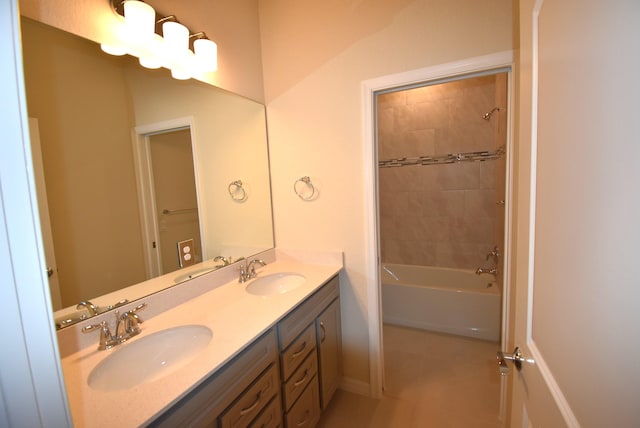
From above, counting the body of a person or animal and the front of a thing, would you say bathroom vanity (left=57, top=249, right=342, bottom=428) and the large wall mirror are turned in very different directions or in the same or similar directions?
same or similar directions

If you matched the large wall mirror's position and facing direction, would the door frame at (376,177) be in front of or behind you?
in front

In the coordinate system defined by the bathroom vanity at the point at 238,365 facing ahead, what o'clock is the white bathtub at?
The white bathtub is roughly at 10 o'clock from the bathroom vanity.

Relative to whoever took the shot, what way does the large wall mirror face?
facing the viewer and to the right of the viewer

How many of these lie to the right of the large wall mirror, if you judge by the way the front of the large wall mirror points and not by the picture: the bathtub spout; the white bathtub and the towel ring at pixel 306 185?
0

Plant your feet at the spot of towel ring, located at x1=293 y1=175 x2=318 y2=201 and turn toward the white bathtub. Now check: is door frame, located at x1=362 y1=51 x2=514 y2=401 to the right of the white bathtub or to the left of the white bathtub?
right

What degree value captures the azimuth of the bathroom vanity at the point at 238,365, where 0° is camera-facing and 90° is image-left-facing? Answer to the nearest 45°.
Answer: approximately 315°

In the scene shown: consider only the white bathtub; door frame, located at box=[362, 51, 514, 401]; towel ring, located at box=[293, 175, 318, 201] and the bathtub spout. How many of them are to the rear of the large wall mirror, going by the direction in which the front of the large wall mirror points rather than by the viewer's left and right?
0

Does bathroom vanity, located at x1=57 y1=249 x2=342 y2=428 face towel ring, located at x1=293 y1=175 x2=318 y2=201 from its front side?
no

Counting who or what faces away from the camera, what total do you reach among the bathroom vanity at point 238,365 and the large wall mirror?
0

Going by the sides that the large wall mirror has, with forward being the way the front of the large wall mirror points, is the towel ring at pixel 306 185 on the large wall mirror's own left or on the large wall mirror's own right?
on the large wall mirror's own left

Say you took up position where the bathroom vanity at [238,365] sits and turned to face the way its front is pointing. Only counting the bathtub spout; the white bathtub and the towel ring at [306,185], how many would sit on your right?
0

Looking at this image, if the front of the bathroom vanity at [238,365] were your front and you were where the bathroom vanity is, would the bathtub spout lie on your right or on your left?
on your left
